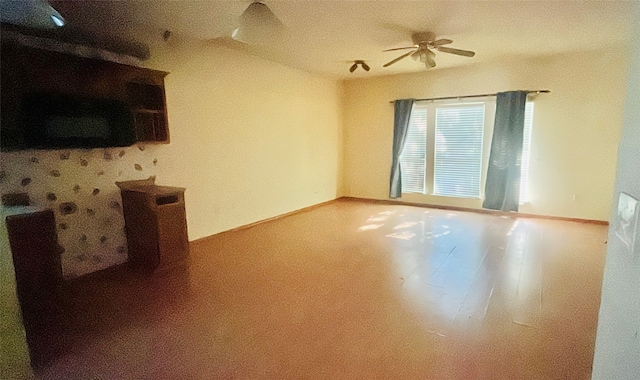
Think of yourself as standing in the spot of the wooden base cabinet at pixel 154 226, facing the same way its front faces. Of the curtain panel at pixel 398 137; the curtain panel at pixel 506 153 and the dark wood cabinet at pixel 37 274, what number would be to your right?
1

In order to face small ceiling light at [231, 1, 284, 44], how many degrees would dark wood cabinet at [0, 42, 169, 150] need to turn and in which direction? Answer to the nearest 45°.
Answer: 0° — it already faces it

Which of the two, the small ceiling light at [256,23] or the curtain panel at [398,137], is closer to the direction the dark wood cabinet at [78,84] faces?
the small ceiling light

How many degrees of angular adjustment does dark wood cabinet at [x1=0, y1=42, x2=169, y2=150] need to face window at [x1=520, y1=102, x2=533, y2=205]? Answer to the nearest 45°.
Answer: approximately 45° to its left

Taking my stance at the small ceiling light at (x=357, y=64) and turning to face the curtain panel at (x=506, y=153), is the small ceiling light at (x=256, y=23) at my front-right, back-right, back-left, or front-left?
back-right

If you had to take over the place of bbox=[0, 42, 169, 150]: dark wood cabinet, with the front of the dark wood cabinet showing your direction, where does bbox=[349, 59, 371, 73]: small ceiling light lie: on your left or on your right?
on your left

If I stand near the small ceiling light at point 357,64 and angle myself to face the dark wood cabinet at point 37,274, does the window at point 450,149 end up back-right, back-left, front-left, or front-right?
back-left

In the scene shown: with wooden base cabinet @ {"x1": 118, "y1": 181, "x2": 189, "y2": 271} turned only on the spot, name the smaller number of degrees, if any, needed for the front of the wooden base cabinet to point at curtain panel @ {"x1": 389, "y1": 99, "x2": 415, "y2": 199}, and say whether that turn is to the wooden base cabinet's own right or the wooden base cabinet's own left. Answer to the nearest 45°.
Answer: approximately 45° to the wooden base cabinet's own left

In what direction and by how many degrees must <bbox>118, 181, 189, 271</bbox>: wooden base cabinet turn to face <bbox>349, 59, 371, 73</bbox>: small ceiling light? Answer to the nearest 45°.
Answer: approximately 45° to its left

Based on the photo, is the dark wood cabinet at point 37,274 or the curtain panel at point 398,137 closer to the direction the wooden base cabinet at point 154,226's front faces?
the curtain panel
